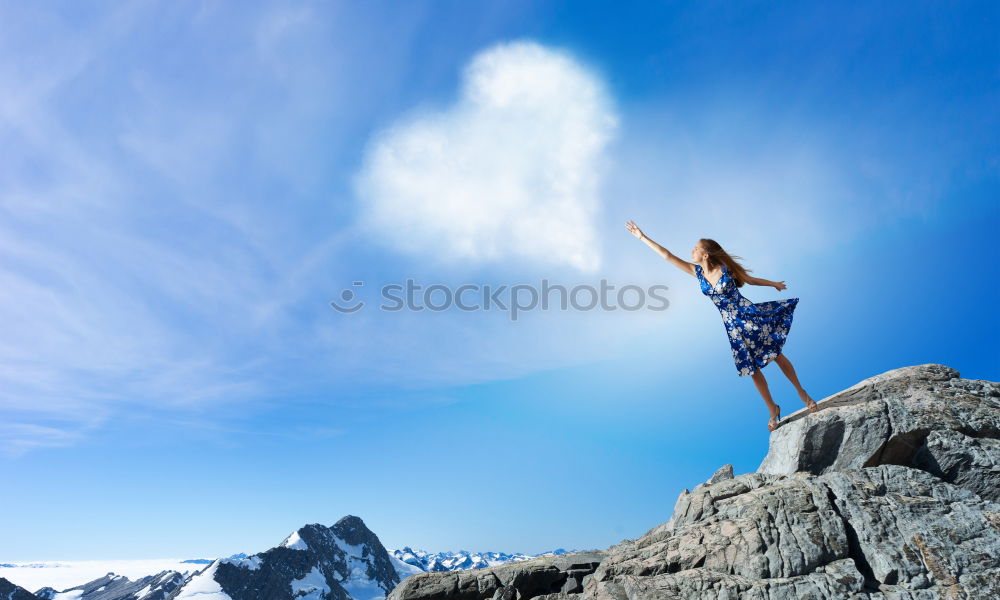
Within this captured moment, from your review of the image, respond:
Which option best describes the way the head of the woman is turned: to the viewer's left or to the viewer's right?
to the viewer's left

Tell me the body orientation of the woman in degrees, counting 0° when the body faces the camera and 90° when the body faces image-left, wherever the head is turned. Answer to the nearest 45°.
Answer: approximately 45°
